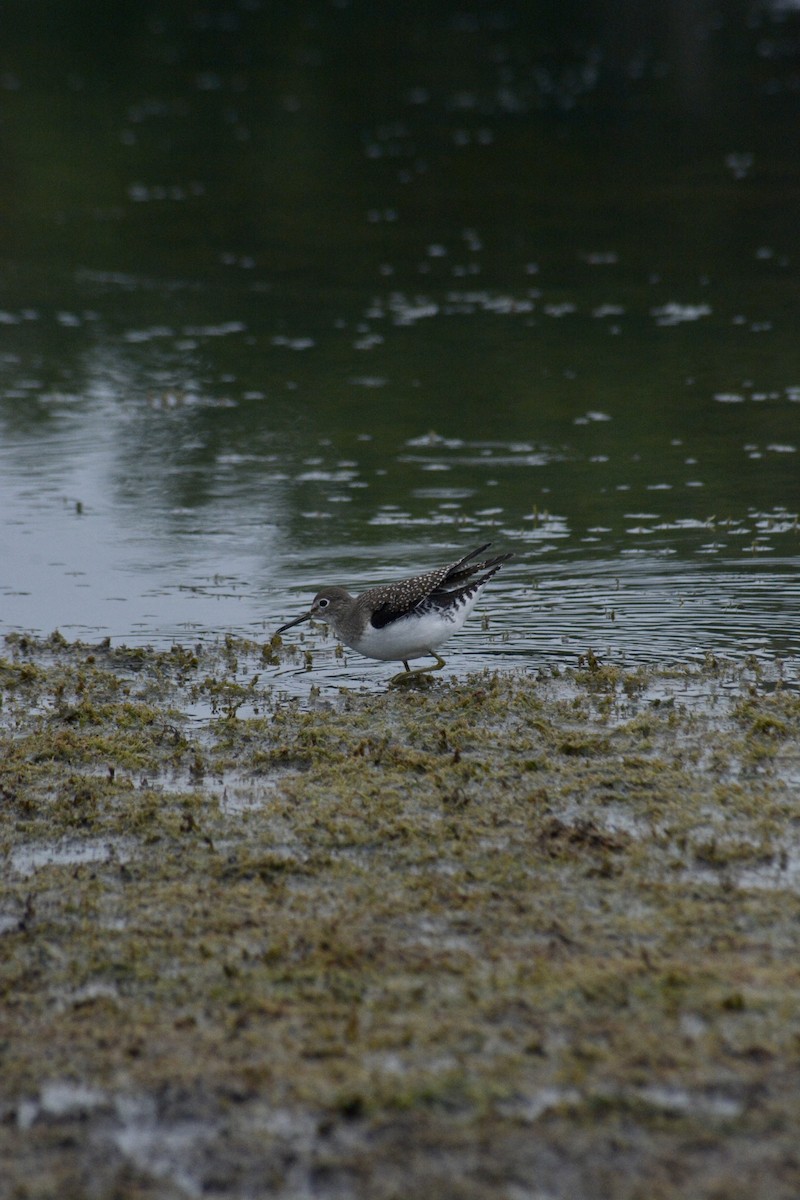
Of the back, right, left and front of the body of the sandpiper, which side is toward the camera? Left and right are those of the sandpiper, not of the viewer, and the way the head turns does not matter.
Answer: left
